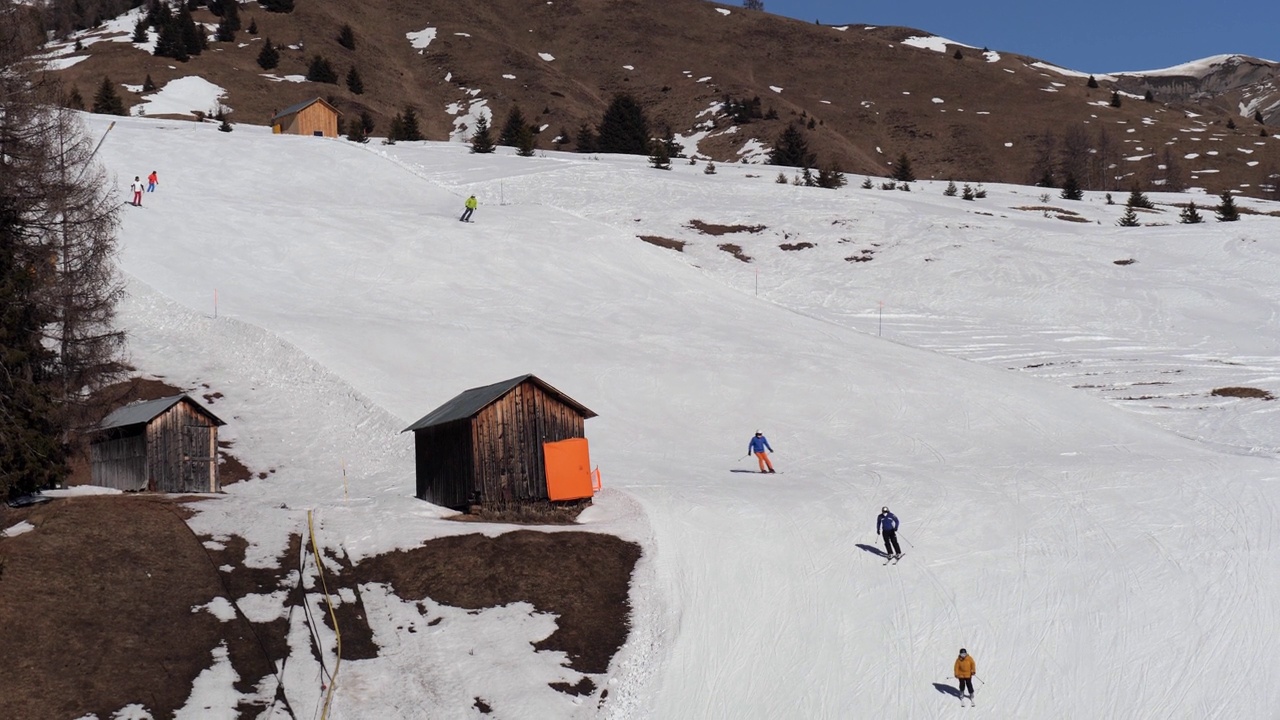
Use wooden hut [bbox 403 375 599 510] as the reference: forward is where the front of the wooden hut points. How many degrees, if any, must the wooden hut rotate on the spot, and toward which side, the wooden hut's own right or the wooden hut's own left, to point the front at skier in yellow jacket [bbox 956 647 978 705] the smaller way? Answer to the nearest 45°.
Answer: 0° — it already faces them

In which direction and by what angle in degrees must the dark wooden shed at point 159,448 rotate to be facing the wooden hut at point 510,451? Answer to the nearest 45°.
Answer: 0° — it already faces it

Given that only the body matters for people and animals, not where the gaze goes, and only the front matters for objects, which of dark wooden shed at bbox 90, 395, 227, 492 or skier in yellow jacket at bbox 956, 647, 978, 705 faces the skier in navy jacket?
the dark wooden shed

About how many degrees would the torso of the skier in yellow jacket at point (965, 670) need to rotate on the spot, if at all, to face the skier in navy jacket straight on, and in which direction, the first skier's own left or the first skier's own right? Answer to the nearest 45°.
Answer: approximately 180°

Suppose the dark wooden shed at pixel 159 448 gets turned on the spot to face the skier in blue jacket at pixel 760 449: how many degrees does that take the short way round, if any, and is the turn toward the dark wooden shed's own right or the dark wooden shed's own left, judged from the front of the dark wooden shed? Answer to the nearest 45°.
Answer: approximately 45° to the dark wooden shed's own left

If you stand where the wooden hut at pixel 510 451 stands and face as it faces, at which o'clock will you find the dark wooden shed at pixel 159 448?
The dark wooden shed is roughly at 5 o'clock from the wooden hut.

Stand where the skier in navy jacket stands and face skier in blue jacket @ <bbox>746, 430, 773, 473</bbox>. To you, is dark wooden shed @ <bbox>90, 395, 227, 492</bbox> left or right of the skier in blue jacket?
left

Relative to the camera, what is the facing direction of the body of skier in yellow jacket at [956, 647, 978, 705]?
toward the camera

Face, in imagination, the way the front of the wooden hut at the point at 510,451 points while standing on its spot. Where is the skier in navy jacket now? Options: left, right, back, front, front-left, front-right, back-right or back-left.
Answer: front

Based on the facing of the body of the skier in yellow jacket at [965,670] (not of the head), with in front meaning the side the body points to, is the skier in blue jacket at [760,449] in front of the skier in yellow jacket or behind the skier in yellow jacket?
behind

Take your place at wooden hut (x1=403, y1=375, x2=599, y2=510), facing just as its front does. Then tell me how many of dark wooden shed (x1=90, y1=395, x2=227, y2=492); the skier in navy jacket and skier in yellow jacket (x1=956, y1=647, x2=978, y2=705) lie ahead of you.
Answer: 2

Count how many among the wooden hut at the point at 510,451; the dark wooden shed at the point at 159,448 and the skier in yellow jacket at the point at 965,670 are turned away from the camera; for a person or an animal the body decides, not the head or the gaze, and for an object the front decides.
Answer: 0

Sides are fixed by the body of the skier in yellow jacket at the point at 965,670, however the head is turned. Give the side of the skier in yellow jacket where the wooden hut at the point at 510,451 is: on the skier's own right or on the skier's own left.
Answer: on the skier's own right

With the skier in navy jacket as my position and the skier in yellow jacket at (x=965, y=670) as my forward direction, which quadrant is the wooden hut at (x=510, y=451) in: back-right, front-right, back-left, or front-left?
back-right

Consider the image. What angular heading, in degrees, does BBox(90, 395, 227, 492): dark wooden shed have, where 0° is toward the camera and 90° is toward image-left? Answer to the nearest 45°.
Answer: approximately 315°
